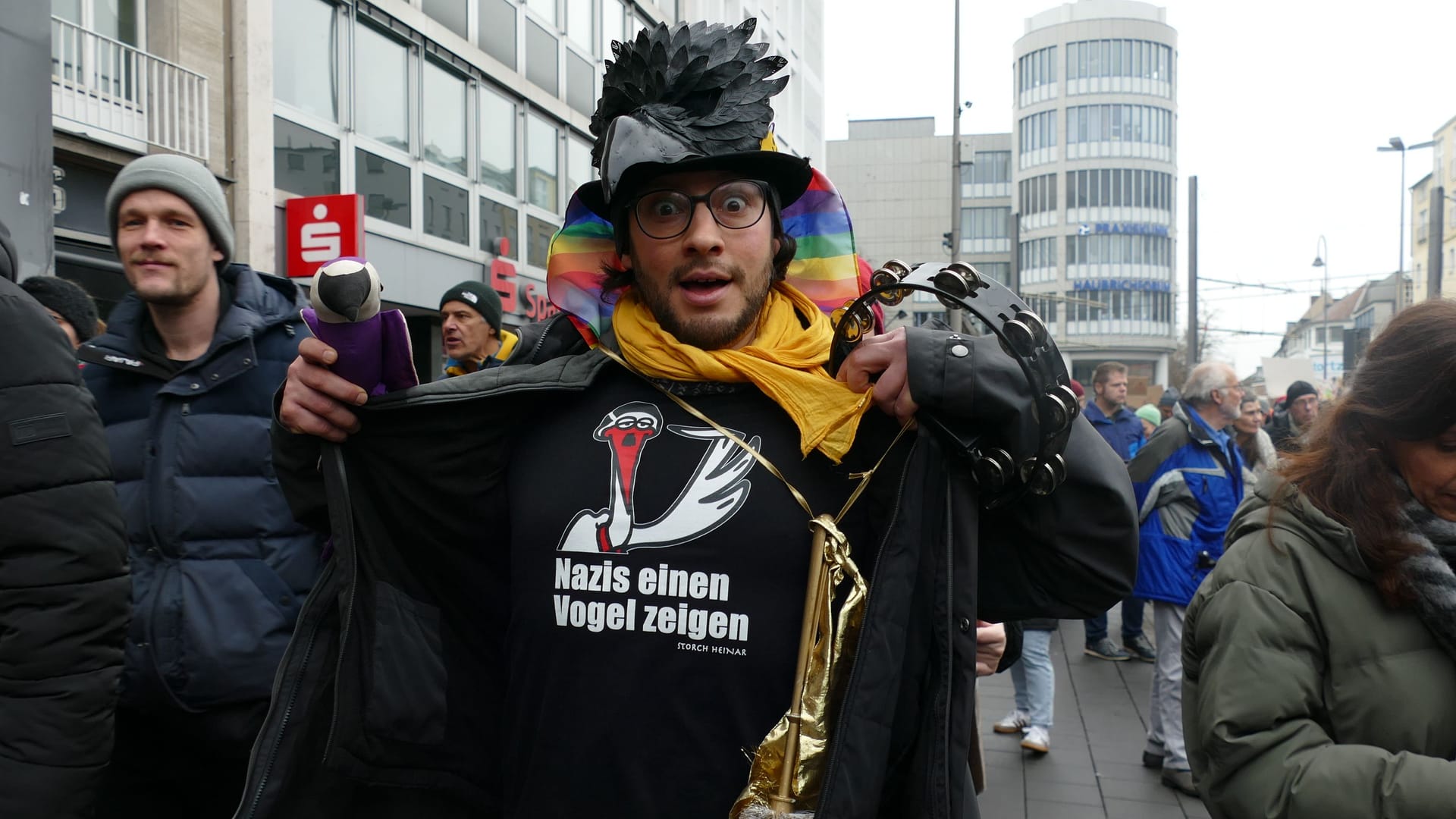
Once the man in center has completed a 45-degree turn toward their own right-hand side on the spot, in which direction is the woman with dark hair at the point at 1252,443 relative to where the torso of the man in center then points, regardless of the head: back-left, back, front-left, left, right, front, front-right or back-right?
back

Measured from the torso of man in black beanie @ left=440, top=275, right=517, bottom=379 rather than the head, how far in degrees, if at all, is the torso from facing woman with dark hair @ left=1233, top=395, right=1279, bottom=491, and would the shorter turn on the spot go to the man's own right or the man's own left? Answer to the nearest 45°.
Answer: approximately 135° to the man's own left

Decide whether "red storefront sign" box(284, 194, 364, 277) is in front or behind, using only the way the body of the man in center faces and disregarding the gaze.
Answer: behind

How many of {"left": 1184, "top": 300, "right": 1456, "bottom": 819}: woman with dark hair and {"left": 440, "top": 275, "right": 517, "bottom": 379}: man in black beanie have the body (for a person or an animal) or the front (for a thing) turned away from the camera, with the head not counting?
0

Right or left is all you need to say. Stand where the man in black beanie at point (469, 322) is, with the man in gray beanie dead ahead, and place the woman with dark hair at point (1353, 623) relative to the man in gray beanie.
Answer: left

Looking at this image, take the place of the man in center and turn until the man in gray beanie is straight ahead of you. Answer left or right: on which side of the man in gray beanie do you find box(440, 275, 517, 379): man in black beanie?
right

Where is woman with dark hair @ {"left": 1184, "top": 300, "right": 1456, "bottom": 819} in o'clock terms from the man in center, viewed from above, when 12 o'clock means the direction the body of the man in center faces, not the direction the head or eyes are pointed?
The woman with dark hair is roughly at 9 o'clock from the man in center.

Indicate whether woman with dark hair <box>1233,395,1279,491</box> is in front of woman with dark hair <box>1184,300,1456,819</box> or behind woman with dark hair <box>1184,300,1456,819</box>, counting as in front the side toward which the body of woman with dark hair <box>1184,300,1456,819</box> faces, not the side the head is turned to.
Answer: behind

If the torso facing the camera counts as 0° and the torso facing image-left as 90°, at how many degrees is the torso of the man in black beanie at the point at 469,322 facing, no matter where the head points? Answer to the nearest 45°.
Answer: approximately 45°
